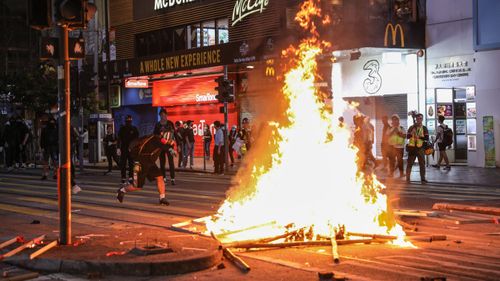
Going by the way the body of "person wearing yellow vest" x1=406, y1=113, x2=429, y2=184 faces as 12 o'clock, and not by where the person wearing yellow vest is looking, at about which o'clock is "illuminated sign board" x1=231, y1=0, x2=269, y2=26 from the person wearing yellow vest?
The illuminated sign board is roughly at 5 o'clock from the person wearing yellow vest.

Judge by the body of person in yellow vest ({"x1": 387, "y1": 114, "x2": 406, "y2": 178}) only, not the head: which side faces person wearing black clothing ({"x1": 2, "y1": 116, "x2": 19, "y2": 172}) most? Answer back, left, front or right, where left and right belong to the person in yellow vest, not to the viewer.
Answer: right

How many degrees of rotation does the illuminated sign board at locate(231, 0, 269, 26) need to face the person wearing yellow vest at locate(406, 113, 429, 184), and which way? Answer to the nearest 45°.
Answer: approximately 45° to its left

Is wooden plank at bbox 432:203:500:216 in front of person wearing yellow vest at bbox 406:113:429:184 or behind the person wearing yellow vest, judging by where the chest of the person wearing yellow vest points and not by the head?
in front

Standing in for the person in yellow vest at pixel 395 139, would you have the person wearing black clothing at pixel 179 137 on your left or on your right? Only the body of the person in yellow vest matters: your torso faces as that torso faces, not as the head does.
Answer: on your right

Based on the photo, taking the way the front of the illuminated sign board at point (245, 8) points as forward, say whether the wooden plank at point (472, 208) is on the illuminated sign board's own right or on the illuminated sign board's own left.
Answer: on the illuminated sign board's own left
